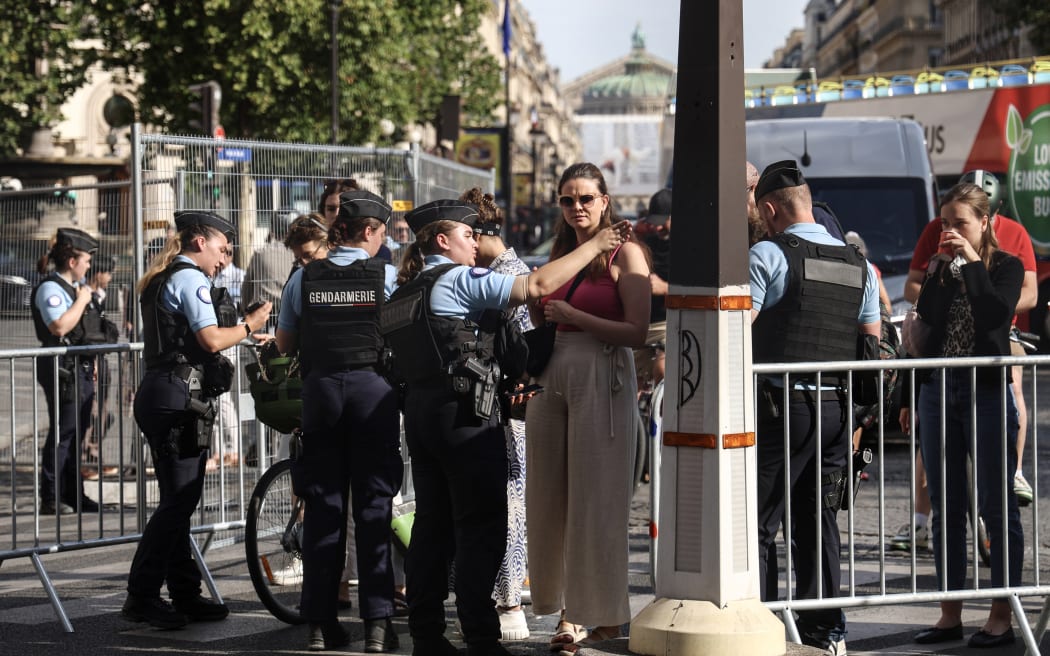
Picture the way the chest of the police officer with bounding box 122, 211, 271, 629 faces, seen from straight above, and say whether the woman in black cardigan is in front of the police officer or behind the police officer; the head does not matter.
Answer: in front

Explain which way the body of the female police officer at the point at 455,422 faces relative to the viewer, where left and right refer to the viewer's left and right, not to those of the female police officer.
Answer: facing away from the viewer and to the right of the viewer

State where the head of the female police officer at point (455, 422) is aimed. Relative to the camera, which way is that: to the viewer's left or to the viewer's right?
to the viewer's right

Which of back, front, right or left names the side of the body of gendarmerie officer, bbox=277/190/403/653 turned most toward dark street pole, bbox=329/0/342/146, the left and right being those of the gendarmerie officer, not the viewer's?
front

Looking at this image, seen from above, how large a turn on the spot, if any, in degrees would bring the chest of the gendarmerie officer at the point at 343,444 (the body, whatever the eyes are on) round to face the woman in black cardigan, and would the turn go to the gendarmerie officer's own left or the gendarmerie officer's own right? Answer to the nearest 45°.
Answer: approximately 90° to the gendarmerie officer's own right

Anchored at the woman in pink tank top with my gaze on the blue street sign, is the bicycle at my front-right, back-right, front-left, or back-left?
front-left

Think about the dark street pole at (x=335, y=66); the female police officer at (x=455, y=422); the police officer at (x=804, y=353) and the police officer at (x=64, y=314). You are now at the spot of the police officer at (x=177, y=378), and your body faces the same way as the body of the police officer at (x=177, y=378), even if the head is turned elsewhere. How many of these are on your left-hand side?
2

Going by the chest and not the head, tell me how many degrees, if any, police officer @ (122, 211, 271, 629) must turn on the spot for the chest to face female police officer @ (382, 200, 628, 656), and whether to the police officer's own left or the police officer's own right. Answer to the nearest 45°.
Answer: approximately 45° to the police officer's own right

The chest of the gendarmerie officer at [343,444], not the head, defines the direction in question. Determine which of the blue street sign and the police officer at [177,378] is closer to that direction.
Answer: the blue street sign

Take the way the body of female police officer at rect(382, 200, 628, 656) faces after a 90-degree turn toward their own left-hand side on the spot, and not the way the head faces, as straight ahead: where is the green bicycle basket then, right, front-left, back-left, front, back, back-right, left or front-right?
front

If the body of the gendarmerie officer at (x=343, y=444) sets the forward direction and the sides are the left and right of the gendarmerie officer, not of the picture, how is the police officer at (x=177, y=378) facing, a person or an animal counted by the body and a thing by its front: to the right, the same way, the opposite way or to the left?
to the right

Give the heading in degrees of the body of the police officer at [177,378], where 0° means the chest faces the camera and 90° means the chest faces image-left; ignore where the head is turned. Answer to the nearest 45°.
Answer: approximately 270°

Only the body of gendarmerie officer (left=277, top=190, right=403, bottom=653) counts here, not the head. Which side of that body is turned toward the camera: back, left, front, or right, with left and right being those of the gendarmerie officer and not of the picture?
back

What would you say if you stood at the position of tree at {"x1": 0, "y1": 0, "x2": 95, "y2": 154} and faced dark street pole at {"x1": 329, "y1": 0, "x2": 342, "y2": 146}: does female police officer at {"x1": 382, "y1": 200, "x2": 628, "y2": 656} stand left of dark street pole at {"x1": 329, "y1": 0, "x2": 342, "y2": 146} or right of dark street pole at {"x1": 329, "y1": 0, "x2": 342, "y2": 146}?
right

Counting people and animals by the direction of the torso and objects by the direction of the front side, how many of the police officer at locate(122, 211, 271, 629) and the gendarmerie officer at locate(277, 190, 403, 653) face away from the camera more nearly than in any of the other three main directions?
1

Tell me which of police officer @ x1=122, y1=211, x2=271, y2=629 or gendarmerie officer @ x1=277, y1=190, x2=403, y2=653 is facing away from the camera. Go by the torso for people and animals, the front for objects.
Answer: the gendarmerie officer

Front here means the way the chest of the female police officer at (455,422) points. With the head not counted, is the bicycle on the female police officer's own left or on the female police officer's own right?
on the female police officer's own left
